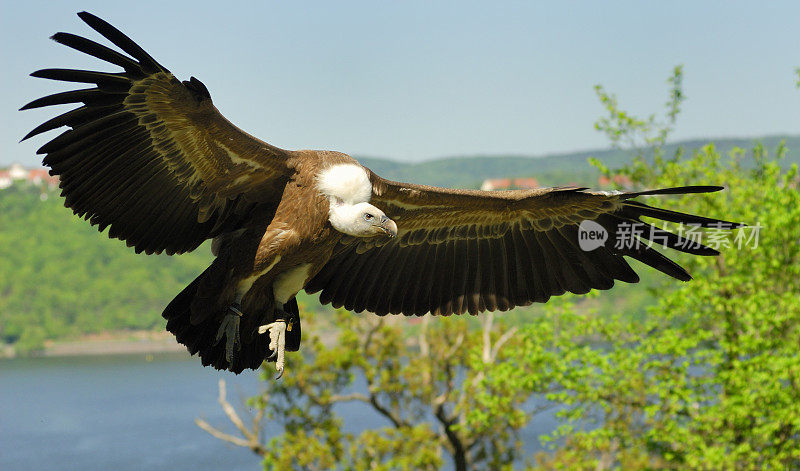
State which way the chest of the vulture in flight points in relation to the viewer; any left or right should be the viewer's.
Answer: facing the viewer and to the right of the viewer

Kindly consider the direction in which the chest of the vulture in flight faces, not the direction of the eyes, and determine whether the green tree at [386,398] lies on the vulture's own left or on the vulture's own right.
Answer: on the vulture's own left
